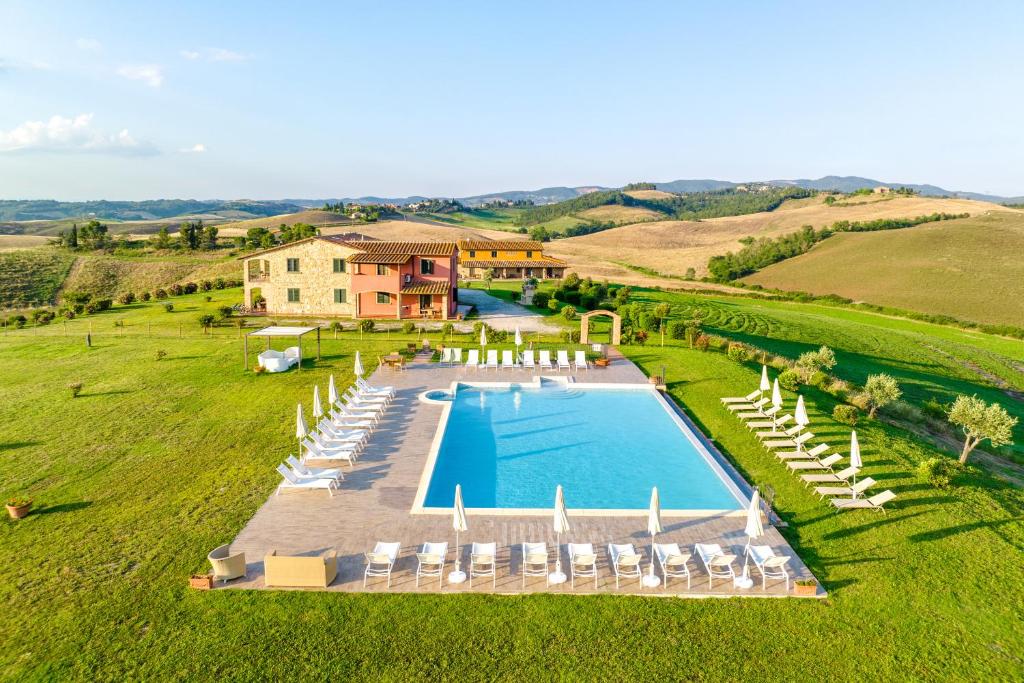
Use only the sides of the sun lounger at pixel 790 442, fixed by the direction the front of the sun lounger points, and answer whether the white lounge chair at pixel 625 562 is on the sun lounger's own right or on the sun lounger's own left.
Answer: on the sun lounger's own left

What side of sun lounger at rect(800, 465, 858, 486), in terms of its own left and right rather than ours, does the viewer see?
left

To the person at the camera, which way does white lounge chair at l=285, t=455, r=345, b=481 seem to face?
facing to the right of the viewer

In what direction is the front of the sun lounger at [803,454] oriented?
to the viewer's left

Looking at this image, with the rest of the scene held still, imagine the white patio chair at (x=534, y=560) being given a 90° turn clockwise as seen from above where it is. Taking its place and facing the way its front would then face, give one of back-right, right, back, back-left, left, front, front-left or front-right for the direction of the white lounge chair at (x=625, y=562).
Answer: front

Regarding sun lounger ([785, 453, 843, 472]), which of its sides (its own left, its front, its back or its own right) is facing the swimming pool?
front

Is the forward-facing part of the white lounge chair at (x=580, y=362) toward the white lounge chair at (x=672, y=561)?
yes

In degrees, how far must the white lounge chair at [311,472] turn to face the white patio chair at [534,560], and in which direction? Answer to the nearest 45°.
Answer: approximately 45° to its right

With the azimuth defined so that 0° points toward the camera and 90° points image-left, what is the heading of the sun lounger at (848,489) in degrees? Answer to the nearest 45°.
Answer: approximately 90°

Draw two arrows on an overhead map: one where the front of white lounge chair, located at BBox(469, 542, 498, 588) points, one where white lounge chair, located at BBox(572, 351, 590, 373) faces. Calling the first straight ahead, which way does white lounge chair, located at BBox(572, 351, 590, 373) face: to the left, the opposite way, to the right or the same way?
the opposite way

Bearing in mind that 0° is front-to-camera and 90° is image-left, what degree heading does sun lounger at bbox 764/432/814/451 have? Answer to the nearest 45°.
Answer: approximately 90°

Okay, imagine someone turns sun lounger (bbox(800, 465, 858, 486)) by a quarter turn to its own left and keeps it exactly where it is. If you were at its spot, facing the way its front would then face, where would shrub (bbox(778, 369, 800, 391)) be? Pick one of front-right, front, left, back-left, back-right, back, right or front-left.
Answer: back

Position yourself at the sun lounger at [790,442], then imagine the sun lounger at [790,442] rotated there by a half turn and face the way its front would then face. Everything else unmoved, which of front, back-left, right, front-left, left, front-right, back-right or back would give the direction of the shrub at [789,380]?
left

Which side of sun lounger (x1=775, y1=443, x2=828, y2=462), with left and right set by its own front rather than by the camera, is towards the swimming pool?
front
